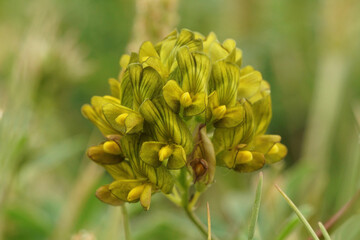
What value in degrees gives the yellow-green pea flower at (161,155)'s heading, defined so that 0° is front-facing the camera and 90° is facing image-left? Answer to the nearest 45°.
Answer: approximately 0°
